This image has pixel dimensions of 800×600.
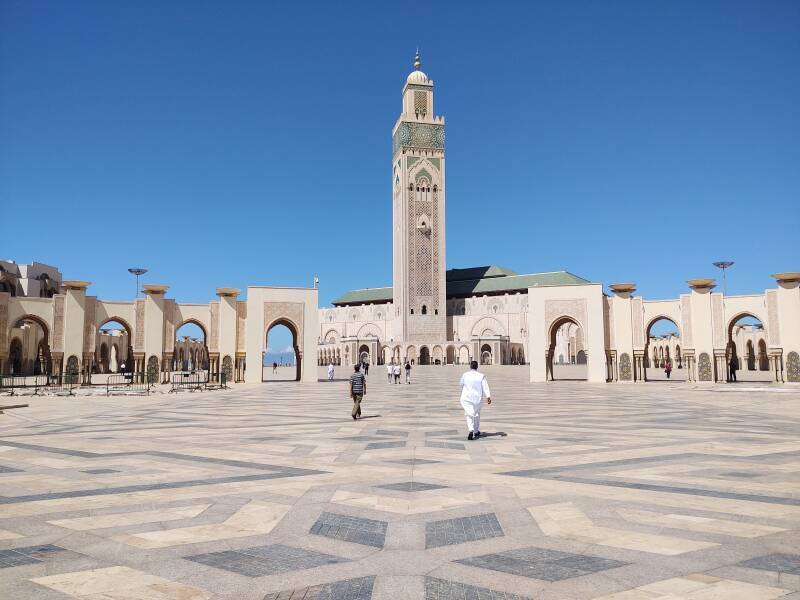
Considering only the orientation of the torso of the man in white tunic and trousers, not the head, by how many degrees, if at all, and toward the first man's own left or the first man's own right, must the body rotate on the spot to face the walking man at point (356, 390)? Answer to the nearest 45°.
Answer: approximately 45° to the first man's own left

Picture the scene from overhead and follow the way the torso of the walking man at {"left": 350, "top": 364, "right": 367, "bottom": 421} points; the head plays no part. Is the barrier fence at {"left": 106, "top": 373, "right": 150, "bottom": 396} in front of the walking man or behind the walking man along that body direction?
in front

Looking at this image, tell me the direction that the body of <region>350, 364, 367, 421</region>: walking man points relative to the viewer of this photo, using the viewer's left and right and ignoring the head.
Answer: facing away from the viewer

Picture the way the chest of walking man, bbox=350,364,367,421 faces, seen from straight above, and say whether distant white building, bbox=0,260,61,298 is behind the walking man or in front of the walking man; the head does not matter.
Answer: in front

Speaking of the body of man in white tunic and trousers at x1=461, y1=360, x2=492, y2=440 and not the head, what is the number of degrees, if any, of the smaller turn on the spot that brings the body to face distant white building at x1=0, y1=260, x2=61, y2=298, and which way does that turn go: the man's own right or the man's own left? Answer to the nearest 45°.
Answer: approximately 45° to the man's own left

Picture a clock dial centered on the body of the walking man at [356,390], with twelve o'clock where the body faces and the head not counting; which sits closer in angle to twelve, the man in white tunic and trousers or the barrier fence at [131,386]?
the barrier fence

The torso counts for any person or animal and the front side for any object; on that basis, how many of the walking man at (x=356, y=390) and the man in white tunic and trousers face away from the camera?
2

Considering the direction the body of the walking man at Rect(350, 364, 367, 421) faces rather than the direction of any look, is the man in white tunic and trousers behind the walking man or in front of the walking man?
behind

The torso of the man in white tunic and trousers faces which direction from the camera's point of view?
away from the camera
